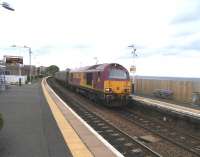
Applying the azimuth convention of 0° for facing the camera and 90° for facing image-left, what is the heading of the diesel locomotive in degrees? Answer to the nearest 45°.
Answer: approximately 315°

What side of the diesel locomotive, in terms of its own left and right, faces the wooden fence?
left
